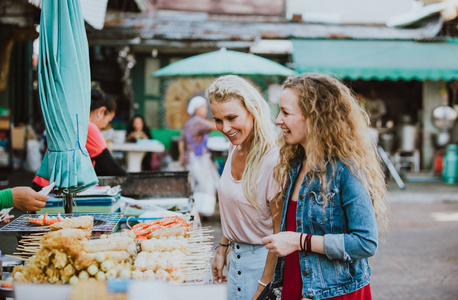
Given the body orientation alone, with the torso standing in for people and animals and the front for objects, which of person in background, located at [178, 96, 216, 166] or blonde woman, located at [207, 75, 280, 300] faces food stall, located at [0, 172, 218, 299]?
the blonde woman

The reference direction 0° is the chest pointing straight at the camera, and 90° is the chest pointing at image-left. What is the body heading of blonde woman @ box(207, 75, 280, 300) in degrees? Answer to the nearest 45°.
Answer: approximately 45°

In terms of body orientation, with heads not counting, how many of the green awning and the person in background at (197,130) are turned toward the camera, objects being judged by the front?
1

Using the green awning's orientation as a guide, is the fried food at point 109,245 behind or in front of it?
in front
